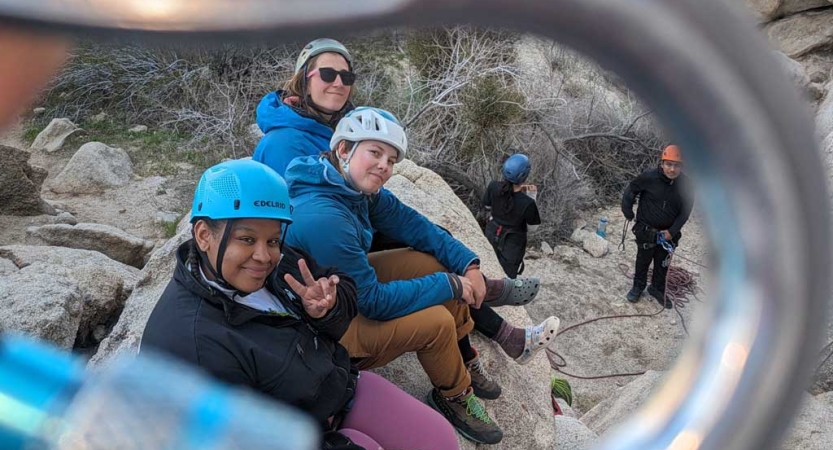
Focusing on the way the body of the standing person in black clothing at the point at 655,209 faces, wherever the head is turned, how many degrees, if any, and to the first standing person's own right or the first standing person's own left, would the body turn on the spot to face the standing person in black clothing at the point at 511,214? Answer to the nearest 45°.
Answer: approximately 45° to the first standing person's own right

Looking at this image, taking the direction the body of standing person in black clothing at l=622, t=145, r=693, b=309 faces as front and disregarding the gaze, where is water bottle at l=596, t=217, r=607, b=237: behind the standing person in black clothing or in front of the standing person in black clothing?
behind

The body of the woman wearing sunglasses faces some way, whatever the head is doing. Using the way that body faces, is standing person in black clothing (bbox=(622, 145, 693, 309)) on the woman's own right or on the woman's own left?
on the woman's own left

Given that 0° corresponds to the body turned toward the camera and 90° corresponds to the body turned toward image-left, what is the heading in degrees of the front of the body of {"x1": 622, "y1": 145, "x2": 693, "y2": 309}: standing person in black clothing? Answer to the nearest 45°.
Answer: approximately 0°

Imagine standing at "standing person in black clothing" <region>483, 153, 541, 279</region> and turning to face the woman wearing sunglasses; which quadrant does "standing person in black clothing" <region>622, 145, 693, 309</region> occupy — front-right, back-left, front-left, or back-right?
back-left

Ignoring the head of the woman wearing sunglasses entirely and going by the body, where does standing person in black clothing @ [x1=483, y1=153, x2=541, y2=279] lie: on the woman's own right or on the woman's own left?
on the woman's own left

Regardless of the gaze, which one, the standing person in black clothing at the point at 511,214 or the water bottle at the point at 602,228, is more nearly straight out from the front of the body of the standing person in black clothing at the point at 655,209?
the standing person in black clothing

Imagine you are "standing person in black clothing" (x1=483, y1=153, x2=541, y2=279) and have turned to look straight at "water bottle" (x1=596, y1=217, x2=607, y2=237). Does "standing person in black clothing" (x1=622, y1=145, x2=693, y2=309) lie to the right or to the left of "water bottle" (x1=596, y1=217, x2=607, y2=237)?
right
